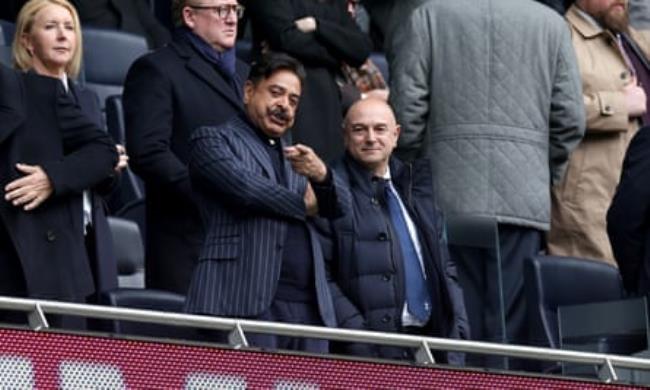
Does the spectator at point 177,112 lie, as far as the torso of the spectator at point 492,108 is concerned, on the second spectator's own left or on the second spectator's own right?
on the second spectator's own left

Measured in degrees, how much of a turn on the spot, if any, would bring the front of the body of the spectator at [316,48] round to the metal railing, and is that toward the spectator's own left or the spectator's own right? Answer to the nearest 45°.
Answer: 0° — they already face it

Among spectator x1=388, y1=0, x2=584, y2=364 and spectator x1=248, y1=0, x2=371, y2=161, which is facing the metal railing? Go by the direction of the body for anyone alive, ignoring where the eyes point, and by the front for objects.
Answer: spectator x1=248, y1=0, x2=371, y2=161

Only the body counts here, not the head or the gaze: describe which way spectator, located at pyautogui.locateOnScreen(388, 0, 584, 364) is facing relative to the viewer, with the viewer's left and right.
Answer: facing away from the viewer

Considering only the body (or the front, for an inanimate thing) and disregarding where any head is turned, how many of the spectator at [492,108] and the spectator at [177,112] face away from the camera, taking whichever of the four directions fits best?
1

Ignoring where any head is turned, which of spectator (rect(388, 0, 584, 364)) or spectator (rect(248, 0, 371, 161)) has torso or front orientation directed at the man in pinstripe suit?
spectator (rect(248, 0, 371, 161))
